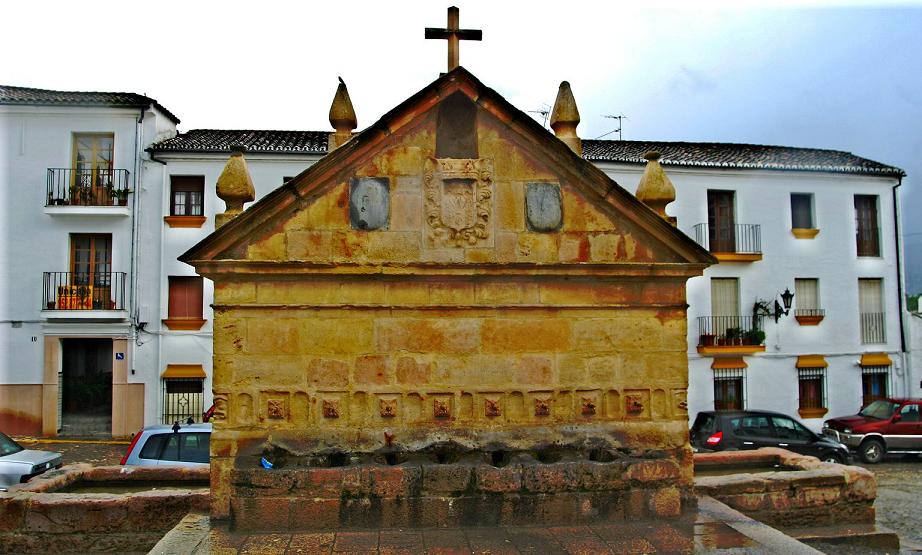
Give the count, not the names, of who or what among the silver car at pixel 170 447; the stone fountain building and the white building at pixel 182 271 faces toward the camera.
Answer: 2

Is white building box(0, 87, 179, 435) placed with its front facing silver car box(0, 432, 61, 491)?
yes

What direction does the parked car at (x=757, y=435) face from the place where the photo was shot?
facing away from the viewer and to the right of the viewer

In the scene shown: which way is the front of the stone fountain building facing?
toward the camera

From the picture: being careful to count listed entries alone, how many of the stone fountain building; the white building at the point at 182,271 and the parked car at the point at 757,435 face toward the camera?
2

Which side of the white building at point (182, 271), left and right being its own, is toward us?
front

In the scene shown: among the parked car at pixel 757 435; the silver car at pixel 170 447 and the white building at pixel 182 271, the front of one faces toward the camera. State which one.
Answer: the white building

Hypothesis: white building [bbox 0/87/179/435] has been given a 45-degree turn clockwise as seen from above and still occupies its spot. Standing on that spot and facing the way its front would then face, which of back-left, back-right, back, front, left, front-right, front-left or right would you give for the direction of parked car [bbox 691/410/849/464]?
left

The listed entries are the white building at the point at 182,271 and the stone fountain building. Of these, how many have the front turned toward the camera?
2

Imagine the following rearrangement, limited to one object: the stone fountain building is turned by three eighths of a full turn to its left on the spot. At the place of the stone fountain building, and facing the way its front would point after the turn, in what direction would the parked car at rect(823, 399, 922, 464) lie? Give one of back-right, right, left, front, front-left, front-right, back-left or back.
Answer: front

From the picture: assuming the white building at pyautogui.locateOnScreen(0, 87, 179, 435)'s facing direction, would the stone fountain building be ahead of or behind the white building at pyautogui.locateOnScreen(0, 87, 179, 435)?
ahead

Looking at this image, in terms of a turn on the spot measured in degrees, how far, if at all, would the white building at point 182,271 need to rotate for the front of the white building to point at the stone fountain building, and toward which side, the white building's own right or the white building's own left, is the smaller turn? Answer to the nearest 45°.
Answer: approximately 45° to the white building's own left

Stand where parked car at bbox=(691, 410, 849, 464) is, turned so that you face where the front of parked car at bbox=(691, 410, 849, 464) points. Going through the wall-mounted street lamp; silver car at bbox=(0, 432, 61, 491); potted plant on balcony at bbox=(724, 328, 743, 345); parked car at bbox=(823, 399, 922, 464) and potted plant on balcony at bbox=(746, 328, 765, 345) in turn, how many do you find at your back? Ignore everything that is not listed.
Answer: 1
